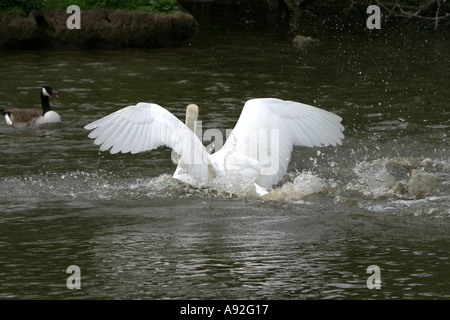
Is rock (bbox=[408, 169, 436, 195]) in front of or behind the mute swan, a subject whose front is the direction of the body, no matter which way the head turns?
behind

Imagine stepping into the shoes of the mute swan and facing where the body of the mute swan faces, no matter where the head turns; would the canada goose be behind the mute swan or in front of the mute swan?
in front

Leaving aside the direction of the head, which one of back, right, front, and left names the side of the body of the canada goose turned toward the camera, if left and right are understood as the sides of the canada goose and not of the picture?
right

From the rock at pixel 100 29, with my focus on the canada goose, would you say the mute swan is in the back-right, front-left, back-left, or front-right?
front-left

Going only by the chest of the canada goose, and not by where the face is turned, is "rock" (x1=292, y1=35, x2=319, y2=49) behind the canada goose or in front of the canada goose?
in front

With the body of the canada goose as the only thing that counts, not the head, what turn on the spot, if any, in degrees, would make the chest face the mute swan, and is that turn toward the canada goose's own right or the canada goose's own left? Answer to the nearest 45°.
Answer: approximately 45° to the canada goose's own right

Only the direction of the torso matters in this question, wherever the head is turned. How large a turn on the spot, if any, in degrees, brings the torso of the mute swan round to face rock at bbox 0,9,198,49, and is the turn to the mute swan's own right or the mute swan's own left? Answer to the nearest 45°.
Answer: approximately 45° to the mute swan's own right

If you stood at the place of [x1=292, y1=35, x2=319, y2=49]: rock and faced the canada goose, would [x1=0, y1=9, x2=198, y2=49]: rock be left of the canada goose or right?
right

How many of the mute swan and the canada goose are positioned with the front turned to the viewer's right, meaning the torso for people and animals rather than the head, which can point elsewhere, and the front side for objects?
1

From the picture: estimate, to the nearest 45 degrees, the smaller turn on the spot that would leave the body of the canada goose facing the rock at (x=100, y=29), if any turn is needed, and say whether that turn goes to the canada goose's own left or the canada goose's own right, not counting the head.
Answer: approximately 90° to the canada goose's own left

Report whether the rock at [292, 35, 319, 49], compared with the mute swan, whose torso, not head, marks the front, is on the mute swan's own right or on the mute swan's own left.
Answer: on the mute swan's own right

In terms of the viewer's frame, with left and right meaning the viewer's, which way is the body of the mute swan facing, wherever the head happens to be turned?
facing away from the viewer and to the left of the viewer

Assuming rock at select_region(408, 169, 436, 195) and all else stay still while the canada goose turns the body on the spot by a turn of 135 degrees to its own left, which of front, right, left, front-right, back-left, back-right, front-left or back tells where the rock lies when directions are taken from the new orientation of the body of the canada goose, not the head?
back
